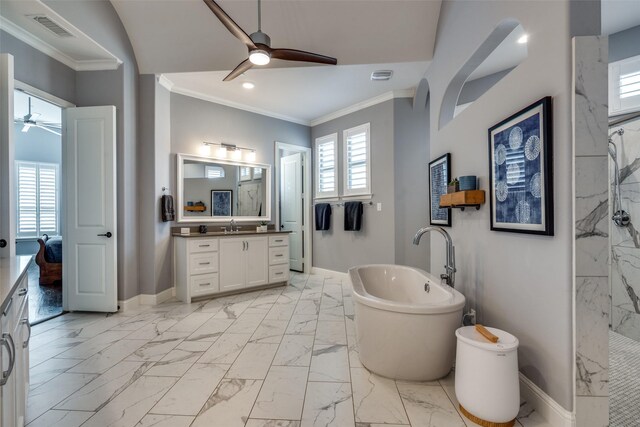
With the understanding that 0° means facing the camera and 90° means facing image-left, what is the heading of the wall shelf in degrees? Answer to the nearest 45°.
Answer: approximately 45°

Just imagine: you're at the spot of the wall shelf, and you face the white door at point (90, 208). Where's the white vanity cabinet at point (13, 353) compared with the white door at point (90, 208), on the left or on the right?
left

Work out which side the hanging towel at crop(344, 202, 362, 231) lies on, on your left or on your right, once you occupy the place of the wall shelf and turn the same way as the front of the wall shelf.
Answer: on your right

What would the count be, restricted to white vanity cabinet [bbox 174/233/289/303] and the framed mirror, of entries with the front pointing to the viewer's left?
0

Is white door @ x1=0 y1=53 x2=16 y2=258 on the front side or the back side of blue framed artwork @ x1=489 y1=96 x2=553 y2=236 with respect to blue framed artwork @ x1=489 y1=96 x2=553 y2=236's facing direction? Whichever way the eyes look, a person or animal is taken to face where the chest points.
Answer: on the front side

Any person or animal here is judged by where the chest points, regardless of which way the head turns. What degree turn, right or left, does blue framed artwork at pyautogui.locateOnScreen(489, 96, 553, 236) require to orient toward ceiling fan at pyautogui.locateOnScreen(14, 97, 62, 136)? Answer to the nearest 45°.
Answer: approximately 45° to its right
